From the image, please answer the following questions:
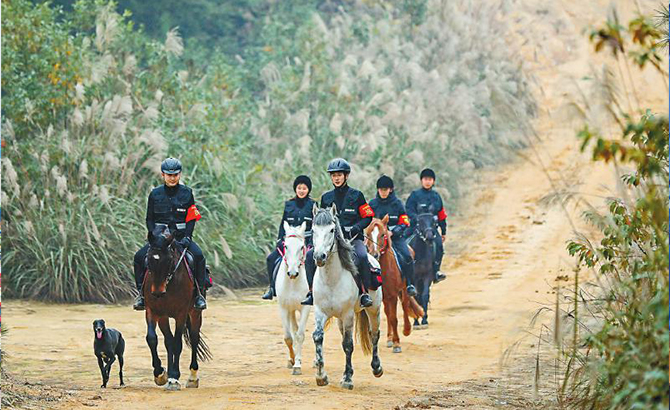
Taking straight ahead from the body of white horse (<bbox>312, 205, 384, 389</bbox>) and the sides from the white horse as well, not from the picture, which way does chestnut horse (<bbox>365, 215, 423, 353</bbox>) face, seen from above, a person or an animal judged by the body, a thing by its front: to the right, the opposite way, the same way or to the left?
the same way

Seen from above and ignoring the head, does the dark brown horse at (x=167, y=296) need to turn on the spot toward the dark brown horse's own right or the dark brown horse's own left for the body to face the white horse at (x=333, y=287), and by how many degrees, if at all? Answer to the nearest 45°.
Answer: approximately 90° to the dark brown horse's own left

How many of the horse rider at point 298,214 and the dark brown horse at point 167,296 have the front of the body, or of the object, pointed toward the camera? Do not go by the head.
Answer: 2

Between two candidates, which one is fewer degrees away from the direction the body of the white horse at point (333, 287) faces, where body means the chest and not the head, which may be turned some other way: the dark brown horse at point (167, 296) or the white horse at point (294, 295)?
the dark brown horse

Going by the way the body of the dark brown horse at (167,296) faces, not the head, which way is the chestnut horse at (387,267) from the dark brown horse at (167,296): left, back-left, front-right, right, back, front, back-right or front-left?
back-left

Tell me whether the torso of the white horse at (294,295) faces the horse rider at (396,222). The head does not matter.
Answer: no

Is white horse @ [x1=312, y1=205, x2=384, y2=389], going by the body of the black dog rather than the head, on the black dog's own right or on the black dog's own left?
on the black dog's own left

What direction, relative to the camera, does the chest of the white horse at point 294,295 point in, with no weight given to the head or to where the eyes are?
toward the camera

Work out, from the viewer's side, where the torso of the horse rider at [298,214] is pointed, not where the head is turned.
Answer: toward the camera

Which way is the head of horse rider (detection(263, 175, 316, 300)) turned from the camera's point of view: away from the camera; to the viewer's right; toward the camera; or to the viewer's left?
toward the camera

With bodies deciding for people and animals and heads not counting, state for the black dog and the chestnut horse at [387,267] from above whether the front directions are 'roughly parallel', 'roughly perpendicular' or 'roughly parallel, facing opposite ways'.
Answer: roughly parallel

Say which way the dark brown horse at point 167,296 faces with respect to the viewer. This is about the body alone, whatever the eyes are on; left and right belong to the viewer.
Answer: facing the viewer

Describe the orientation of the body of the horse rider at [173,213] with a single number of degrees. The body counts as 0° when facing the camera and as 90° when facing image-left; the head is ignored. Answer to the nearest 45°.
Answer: approximately 0°

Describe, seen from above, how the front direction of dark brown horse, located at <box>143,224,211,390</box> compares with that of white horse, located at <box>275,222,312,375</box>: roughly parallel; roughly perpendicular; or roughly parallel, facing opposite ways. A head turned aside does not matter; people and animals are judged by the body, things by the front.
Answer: roughly parallel
